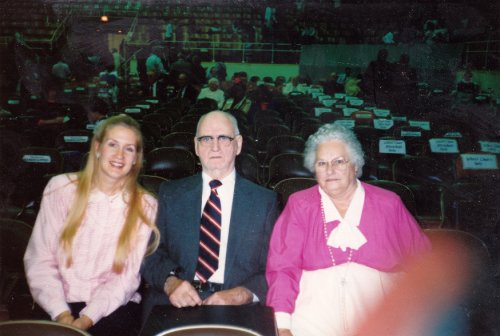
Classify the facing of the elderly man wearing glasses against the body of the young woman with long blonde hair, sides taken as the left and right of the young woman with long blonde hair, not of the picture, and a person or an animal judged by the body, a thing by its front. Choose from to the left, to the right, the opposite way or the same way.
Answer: the same way

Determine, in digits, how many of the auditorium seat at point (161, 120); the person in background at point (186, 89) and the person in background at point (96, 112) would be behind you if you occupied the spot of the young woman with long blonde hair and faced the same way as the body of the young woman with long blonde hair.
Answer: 3

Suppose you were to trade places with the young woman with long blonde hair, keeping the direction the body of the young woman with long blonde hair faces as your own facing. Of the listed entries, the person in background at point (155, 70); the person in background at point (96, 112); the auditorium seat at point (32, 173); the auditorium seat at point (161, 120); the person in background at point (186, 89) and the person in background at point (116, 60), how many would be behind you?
6

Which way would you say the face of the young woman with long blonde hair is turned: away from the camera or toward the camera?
toward the camera

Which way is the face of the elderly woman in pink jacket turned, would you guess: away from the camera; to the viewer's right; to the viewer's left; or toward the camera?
toward the camera

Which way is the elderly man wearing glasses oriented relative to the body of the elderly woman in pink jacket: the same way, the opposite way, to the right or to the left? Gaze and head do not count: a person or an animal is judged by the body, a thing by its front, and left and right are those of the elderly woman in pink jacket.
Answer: the same way

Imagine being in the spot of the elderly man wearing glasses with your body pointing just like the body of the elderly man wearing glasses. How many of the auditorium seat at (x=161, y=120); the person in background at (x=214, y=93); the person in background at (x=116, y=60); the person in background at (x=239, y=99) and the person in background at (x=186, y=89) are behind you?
5

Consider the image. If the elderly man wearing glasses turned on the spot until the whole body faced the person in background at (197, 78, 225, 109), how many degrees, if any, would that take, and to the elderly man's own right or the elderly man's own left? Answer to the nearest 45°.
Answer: approximately 180°

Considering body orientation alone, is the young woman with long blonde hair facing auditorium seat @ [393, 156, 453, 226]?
no

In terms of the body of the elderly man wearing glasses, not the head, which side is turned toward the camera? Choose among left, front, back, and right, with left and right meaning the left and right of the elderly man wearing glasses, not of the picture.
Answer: front

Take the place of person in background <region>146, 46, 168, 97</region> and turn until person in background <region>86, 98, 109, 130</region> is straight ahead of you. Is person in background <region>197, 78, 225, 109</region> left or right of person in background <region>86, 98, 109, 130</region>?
left

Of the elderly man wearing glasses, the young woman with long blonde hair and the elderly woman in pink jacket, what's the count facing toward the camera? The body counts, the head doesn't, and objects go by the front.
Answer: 3

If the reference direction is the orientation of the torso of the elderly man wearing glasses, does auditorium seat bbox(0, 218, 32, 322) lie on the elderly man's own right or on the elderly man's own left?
on the elderly man's own right

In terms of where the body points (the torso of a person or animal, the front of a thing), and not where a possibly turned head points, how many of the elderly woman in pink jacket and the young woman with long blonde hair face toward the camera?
2

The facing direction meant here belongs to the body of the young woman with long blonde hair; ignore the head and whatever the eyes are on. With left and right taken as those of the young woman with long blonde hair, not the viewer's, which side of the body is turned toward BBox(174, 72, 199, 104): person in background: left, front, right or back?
back
